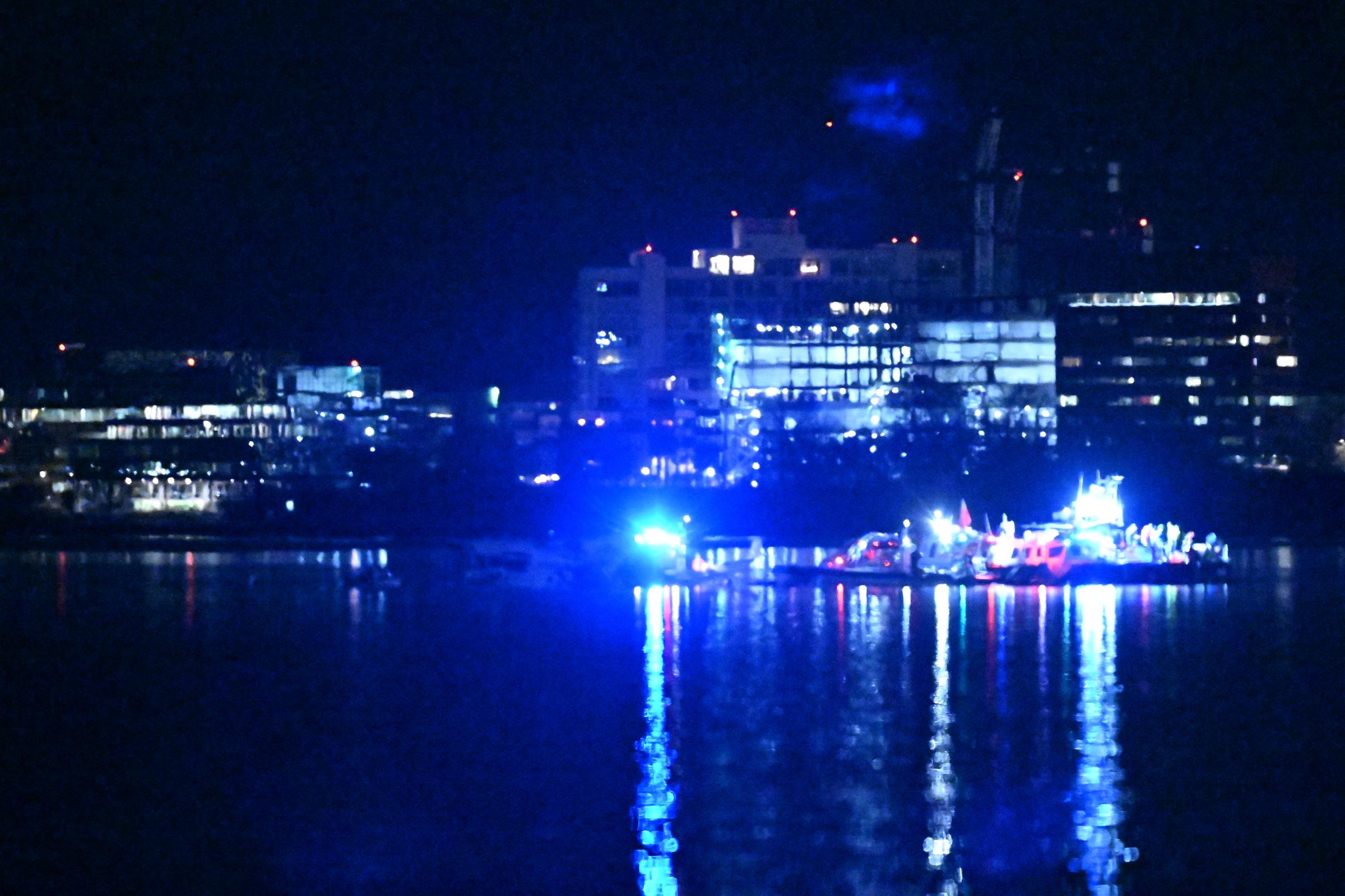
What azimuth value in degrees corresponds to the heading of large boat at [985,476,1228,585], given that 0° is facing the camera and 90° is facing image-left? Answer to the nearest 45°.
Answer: approximately 90°
